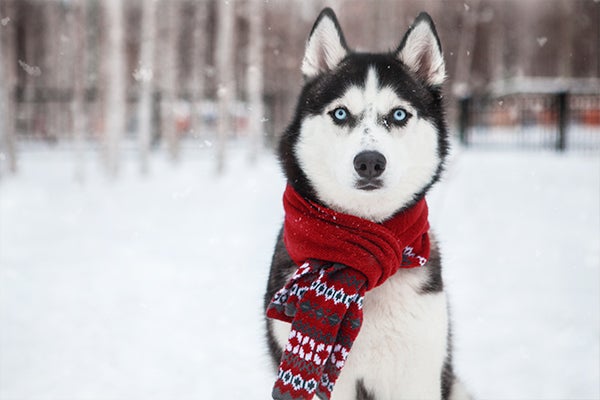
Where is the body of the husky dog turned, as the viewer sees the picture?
toward the camera

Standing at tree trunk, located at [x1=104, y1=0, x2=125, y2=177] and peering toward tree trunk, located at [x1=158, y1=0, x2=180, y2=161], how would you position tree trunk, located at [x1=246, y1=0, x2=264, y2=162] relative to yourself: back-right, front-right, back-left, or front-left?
front-right

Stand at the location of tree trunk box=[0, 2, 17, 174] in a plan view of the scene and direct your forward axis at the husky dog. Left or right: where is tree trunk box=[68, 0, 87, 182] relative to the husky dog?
left

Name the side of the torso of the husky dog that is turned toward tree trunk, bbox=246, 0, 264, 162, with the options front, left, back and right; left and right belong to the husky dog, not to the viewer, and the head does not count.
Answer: back

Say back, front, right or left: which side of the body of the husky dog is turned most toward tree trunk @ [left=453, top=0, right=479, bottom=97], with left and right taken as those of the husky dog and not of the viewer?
back

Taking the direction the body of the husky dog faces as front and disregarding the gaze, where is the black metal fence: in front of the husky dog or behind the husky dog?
behind

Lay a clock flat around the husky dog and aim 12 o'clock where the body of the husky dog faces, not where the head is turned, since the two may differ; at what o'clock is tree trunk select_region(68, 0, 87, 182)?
The tree trunk is roughly at 5 o'clock from the husky dog.
